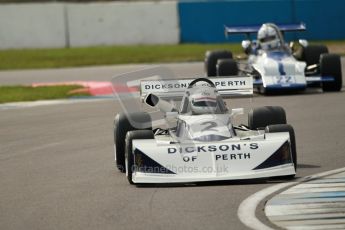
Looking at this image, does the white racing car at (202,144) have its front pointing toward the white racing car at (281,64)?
no

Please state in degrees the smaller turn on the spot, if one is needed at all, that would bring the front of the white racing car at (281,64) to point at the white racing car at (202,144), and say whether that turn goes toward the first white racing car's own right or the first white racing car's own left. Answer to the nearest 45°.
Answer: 0° — it already faces it

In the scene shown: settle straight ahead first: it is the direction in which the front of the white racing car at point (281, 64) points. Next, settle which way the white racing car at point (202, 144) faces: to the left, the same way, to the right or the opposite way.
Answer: the same way

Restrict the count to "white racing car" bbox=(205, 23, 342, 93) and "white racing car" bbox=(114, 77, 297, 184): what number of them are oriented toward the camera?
2

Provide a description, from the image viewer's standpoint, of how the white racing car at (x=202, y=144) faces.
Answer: facing the viewer
